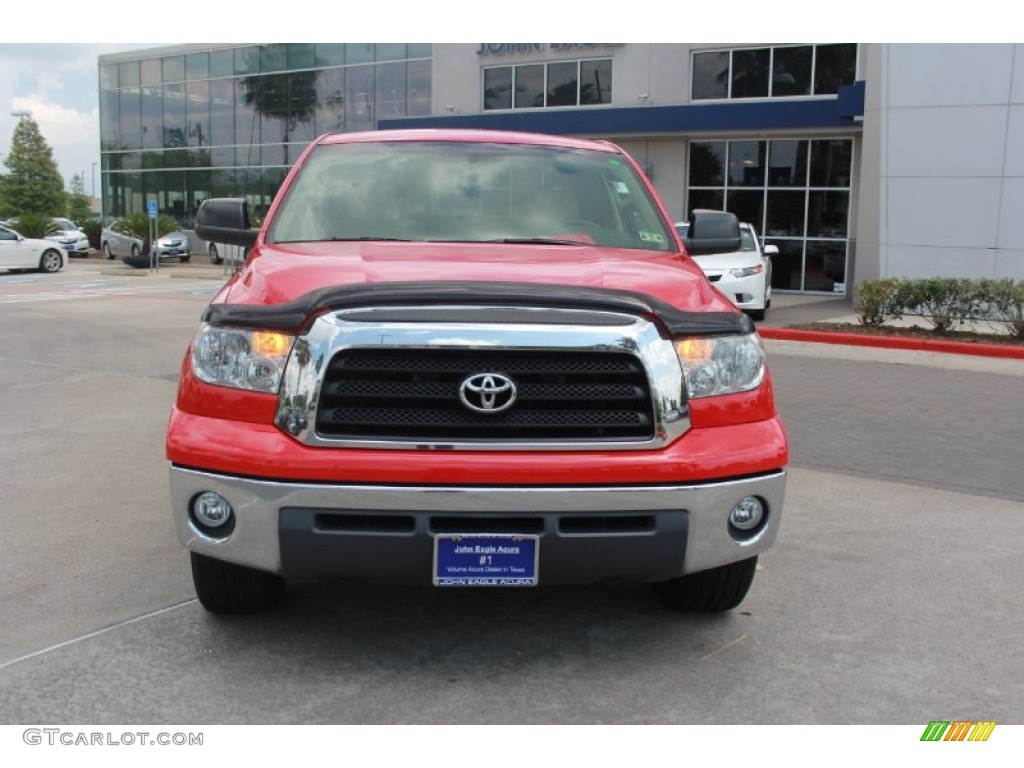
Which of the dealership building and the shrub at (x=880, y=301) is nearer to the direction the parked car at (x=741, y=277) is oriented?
the shrub

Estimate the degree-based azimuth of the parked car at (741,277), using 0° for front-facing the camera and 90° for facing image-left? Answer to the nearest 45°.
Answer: approximately 0°

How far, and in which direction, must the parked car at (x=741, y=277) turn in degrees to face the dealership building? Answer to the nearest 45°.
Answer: approximately 180°

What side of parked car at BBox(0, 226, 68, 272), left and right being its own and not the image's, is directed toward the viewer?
right

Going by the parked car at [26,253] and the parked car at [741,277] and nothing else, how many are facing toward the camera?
1

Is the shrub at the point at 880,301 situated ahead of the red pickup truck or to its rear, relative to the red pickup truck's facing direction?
to the rear
